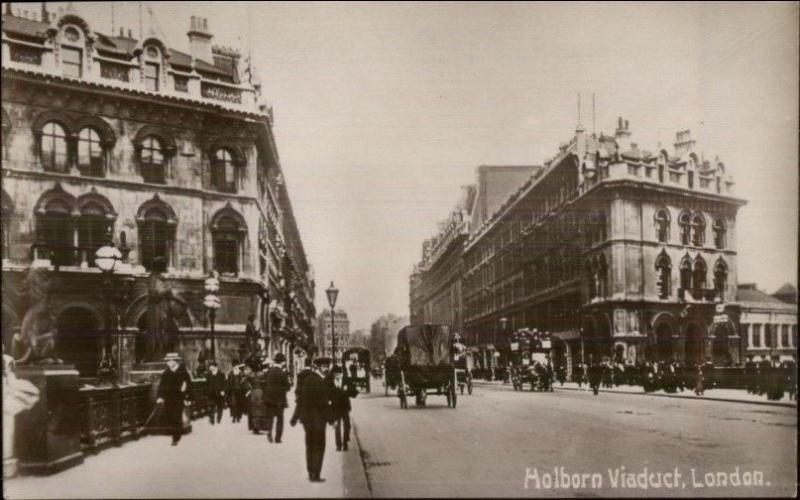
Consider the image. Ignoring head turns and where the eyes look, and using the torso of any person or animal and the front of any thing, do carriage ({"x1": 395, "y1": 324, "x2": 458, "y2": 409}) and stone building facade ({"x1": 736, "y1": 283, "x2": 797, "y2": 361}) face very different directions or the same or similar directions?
very different directions

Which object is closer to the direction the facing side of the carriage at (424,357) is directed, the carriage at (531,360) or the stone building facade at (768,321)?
the carriage

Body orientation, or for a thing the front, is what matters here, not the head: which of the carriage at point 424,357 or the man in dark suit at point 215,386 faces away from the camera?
the carriage

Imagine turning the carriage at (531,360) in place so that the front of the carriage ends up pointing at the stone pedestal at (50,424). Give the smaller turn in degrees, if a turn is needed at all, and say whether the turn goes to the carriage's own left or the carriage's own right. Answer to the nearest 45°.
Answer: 0° — it already faces it

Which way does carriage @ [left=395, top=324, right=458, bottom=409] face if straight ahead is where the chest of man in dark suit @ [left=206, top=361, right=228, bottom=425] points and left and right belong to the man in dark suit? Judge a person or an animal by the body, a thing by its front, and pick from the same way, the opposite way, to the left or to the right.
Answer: the opposite way
